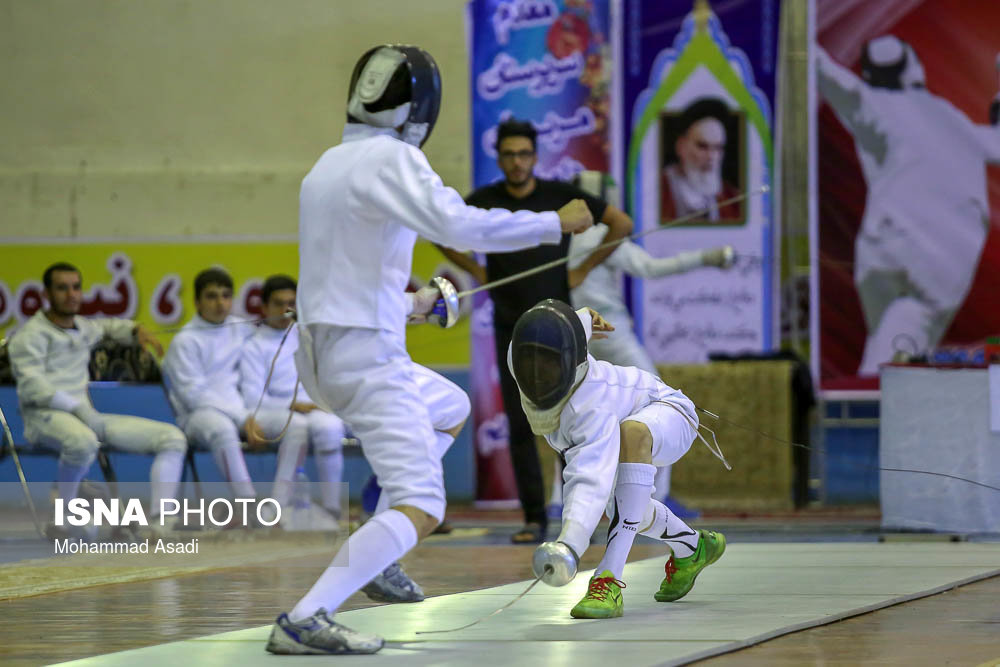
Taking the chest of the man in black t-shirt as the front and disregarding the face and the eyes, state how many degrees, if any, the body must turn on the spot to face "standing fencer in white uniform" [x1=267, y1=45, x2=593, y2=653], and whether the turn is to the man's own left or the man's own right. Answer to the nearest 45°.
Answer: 0° — they already face them

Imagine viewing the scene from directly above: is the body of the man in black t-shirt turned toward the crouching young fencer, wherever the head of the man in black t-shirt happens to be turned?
yes

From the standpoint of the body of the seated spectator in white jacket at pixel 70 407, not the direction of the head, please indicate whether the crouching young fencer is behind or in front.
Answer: in front

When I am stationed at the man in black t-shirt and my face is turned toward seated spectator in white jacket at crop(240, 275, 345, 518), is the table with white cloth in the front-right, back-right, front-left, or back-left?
back-right

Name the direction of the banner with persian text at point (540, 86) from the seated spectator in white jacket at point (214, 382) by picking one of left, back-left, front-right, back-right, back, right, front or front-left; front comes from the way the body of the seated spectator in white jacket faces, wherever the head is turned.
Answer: left

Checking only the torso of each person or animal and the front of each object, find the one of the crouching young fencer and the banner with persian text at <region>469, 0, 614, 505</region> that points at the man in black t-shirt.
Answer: the banner with persian text

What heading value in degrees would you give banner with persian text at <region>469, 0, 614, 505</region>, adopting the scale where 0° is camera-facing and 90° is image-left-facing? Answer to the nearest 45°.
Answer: approximately 0°

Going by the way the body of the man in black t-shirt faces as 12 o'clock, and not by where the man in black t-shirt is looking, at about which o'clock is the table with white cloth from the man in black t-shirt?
The table with white cloth is roughly at 9 o'clock from the man in black t-shirt.

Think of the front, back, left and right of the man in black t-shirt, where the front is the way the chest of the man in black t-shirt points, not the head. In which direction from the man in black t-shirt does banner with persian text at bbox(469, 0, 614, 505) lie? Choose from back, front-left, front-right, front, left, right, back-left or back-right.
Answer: back

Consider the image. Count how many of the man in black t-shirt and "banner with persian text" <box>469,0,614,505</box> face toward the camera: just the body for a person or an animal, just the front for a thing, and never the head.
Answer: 2

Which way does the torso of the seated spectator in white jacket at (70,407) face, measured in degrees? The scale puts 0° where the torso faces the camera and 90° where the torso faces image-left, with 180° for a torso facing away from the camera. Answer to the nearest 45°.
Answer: approximately 315°
